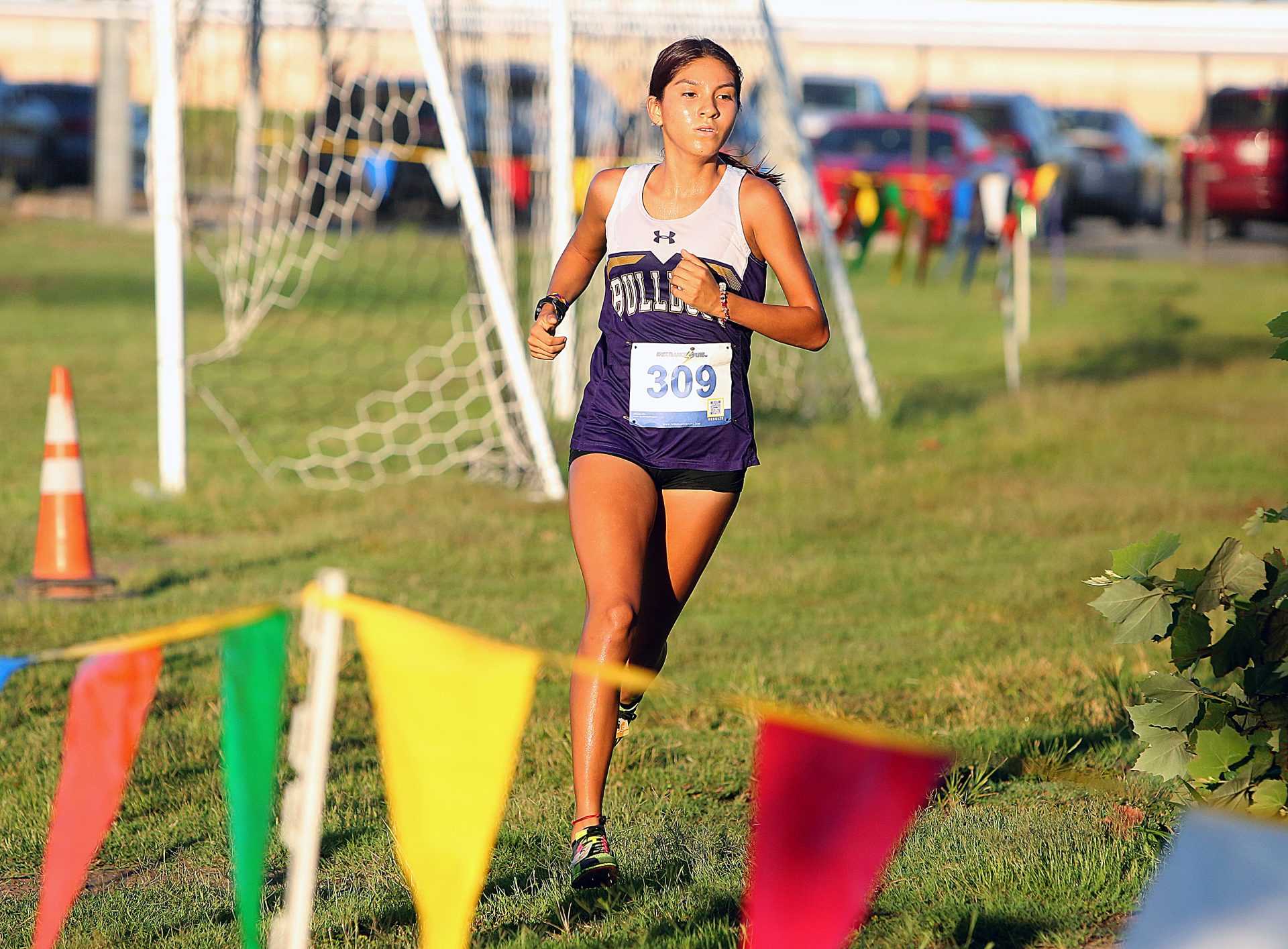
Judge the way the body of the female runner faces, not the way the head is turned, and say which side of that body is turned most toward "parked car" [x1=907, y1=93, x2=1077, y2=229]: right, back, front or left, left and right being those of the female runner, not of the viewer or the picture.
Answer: back

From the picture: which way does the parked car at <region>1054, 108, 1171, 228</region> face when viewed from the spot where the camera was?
facing away from the viewer and to the right of the viewer

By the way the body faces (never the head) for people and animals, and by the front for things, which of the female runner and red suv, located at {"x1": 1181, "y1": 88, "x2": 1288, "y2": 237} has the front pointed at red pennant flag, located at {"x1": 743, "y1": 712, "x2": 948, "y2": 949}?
the female runner

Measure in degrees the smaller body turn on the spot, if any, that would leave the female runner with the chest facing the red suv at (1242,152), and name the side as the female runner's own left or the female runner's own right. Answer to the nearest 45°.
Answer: approximately 180°

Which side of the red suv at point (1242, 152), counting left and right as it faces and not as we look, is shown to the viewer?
back

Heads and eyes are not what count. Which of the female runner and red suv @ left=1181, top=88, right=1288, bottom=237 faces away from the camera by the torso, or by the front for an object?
the red suv

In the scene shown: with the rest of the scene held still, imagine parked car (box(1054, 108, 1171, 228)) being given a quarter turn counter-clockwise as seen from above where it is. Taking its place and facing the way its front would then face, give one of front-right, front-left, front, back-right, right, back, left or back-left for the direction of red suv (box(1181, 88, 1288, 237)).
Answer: back

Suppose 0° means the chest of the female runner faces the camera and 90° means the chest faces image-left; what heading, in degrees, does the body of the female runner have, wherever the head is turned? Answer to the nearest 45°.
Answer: approximately 0°

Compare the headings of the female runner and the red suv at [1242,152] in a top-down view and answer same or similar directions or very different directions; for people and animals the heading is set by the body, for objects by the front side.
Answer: very different directions

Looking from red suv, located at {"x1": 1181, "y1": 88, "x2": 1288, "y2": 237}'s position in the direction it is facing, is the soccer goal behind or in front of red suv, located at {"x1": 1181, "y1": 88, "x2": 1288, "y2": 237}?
behind

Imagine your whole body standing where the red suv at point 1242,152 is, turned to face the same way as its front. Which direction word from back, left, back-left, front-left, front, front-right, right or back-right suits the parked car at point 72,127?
left

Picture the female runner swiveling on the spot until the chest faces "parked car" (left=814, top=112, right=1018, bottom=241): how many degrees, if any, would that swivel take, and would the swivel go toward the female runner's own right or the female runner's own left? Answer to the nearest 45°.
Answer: approximately 180°

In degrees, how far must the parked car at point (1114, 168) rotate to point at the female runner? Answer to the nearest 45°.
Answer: approximately 135° to its right
